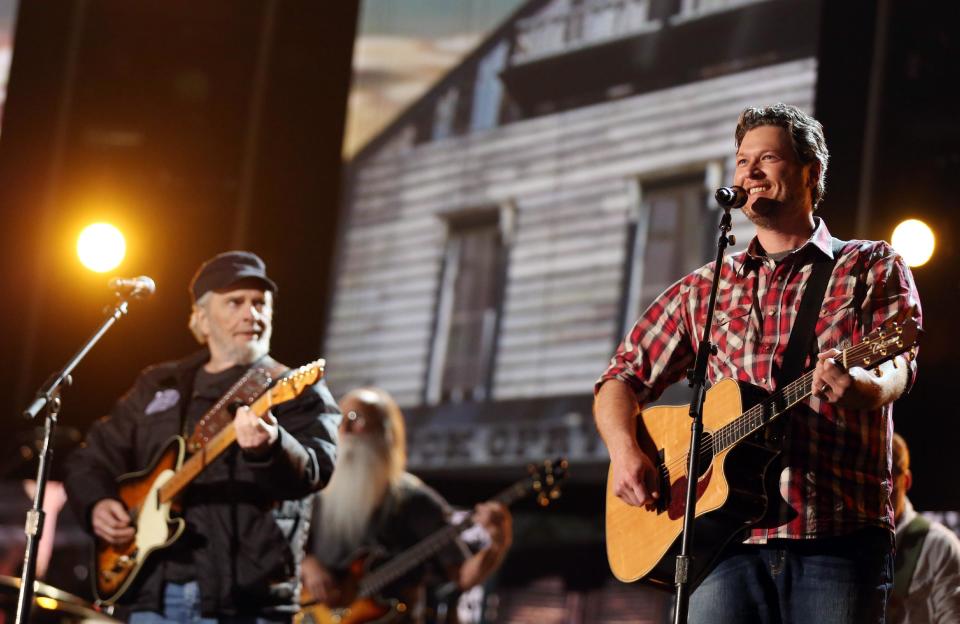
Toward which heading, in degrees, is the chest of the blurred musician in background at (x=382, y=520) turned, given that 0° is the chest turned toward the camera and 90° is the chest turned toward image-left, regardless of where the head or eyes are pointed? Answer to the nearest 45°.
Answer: approximately 45°

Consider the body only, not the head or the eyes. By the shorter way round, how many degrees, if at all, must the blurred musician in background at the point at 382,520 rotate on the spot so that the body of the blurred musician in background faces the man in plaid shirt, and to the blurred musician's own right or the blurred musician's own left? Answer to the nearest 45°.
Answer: approximately 45° to the blurred musician's own left

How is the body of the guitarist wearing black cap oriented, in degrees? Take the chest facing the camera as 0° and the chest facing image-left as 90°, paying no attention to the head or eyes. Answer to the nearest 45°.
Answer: approximately 0°

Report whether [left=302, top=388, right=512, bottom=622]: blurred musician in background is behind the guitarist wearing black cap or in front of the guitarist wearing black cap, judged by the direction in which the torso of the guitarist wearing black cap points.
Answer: behind

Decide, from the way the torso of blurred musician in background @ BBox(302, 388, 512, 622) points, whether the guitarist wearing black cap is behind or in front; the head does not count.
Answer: in front

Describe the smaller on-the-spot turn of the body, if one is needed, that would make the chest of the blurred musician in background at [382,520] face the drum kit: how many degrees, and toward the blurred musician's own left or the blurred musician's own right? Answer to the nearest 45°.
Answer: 0° — they already face it

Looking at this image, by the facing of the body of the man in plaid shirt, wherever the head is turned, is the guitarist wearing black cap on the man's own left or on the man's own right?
on the man's own right

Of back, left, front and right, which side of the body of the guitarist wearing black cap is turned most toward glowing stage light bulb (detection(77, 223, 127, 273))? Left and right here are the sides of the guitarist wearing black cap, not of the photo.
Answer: back

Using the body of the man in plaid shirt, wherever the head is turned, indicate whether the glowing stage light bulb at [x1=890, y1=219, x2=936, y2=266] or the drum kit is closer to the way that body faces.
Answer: the drum kit
